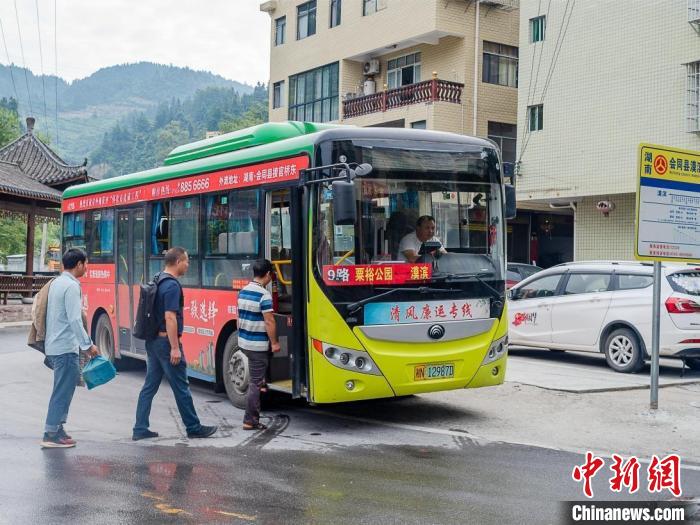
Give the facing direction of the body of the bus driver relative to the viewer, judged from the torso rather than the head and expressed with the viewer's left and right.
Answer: facing the viewer and to the right of the viewer

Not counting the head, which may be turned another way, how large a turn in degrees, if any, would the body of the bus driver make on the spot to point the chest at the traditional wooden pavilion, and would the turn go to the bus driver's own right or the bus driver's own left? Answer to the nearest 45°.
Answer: approximately 180°

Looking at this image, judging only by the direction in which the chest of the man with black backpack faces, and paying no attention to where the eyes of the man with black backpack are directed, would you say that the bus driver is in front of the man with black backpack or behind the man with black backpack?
in front

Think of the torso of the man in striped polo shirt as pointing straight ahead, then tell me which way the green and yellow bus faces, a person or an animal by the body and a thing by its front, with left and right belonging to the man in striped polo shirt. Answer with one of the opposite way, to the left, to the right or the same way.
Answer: to the right

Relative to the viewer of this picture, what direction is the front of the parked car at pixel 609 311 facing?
facing away from the viewer and to the left of the viewer

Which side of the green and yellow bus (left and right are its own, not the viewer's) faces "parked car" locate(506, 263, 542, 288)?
left

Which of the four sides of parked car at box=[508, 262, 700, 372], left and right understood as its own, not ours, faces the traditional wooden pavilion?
front

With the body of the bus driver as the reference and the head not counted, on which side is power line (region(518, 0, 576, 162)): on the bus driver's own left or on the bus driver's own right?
on the bus driver's own left

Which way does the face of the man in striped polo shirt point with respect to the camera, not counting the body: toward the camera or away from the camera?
away from the camera

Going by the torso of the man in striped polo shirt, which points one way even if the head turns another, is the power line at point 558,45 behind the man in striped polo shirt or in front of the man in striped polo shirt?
in front

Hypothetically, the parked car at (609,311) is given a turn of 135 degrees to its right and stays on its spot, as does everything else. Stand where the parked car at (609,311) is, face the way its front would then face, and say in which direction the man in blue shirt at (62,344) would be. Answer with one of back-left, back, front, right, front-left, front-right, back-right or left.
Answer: back-right

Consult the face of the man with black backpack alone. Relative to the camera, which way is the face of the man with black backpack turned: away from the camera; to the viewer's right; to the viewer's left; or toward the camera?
to the viewer's right

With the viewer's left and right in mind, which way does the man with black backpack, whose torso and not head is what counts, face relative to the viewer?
facing to the right of the viewer

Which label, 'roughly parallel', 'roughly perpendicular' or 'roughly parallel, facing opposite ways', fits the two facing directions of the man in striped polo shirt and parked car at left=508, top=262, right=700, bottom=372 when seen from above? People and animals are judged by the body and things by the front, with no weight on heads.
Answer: roughly perpendicular

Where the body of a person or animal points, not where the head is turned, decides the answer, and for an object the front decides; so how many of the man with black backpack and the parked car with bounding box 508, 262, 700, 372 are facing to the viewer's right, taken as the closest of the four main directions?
1

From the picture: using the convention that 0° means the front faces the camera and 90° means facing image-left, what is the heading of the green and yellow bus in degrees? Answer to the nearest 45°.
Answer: approximately 315°
